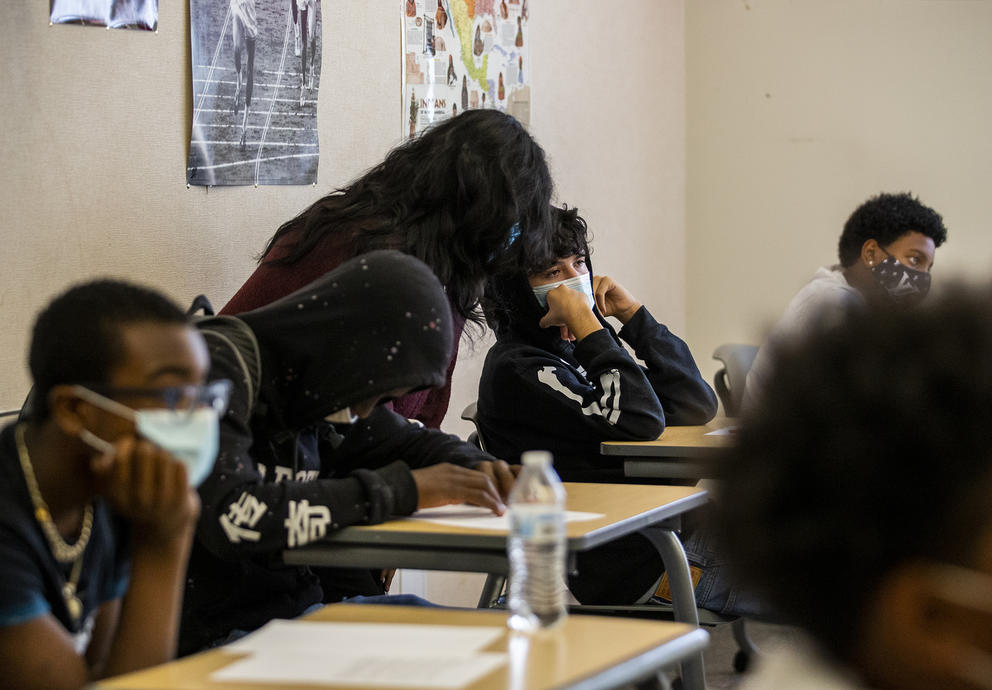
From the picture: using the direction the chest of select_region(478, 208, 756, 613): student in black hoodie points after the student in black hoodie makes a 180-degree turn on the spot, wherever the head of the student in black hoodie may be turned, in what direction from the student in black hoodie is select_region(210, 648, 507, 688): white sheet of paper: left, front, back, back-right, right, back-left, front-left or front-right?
back-left

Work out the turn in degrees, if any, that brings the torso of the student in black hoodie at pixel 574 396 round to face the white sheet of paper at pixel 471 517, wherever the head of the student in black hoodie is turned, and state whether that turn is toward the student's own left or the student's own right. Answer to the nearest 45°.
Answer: approximately 45° to the student's own right

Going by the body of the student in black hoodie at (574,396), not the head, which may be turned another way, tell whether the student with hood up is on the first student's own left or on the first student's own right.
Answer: on the first student's own right

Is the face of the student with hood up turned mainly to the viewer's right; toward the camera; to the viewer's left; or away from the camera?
to the viewer's right

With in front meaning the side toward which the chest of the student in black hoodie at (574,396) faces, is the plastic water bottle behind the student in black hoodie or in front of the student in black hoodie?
in front

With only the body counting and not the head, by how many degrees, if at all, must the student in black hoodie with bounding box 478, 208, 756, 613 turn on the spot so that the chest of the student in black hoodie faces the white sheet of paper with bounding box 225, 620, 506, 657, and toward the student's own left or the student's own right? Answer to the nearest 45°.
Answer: approximately 45° to the student's own right
